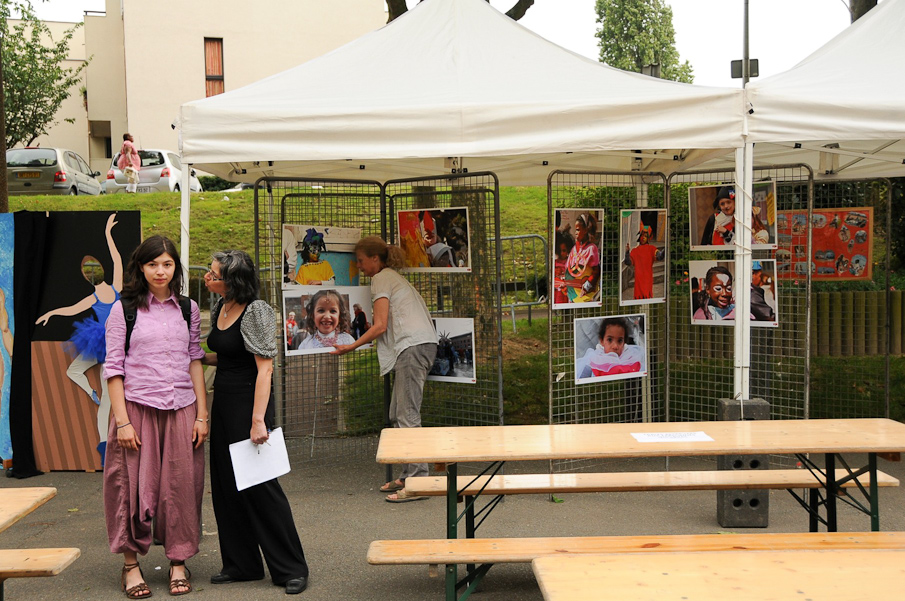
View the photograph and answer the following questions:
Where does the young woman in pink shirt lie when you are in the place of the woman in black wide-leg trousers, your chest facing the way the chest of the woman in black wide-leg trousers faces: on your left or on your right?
on your right

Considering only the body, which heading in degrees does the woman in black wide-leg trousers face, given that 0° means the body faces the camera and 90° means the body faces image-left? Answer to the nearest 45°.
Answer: approximately 45°

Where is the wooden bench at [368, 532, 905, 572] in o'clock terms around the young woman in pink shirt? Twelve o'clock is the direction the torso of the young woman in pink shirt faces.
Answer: The wooden bench is roughly at 10 o'clock from the young woman in pink shirt.

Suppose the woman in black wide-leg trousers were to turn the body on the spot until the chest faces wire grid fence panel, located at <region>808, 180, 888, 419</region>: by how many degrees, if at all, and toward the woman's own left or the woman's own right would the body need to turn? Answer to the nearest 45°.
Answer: approximately 135° to the woman's own left

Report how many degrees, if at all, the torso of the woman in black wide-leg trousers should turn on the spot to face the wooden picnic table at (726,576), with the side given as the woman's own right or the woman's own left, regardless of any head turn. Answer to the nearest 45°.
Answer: approximately 90° to the woman's own left

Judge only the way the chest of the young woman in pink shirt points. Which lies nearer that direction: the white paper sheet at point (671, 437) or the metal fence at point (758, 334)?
the white paper sheet

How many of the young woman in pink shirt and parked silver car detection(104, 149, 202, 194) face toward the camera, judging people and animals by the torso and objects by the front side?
1

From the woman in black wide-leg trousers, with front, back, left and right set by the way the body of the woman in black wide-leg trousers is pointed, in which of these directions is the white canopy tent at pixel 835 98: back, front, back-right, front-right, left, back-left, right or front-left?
back-left
